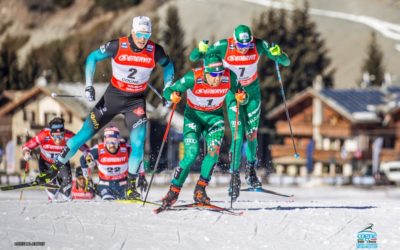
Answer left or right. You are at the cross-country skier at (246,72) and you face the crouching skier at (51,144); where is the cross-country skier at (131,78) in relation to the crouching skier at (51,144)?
left

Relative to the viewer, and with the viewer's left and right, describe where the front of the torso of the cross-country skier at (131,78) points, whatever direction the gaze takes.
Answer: facing the viewer

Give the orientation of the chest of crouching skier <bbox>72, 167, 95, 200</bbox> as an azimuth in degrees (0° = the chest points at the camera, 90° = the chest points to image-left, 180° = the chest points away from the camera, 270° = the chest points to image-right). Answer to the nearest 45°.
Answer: approximately 0°

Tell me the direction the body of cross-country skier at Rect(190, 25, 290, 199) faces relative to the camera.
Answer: toward the camera

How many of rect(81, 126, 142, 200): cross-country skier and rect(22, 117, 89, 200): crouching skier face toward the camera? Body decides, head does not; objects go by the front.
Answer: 2

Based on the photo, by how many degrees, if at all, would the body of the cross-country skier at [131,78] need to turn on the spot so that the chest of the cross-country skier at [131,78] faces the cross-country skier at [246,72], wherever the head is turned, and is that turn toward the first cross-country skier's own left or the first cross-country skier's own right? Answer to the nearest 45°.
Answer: approximately 90° to the first cross-country skier's own left

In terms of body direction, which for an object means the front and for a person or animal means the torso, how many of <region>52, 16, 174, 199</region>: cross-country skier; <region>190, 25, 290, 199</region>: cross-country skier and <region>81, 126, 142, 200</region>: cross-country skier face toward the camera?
3

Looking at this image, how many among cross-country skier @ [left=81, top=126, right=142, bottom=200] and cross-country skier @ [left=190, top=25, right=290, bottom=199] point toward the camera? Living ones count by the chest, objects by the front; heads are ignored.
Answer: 2

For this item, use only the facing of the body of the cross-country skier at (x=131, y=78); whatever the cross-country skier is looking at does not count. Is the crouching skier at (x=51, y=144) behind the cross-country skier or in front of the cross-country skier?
behind
